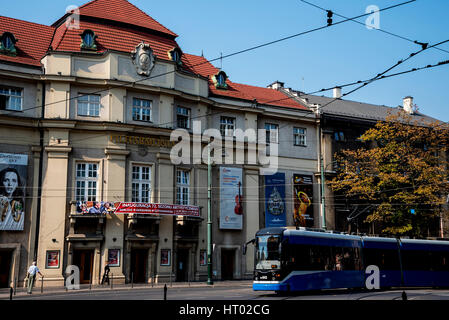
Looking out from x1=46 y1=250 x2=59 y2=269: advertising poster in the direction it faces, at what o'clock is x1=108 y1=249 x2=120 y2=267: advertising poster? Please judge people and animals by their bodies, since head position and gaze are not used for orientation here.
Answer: x1=108 y1=249 x2=120 y2=267: advertising poster is roughly at 9 o'clock from x1=46 y1=250 x2=59 y2=269: advertising poster.

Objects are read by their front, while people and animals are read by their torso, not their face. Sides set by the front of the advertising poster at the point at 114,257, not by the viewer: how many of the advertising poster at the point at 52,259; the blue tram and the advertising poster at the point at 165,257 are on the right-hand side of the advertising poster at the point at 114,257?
1

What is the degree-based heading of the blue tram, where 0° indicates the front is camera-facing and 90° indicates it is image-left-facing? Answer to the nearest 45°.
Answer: approximately 45°

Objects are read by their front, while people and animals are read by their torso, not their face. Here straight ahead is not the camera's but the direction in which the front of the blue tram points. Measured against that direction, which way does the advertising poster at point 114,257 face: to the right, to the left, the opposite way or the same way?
to the left

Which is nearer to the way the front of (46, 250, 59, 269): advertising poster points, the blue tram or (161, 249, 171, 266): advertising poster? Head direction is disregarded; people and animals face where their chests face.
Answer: the blue tram

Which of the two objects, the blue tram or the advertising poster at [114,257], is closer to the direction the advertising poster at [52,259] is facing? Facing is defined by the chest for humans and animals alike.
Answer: the blue tram

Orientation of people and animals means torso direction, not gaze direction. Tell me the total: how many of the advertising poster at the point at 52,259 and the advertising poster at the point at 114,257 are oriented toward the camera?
2

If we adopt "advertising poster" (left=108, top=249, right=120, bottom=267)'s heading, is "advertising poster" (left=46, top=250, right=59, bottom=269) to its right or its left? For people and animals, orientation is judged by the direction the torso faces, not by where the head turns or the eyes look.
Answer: on its right

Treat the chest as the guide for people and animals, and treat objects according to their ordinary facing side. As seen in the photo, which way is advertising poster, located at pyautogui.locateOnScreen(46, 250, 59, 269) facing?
toward the camera

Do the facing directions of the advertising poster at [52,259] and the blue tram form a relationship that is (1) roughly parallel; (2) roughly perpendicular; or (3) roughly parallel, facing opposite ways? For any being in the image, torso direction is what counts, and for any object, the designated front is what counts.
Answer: roughly perpendicular

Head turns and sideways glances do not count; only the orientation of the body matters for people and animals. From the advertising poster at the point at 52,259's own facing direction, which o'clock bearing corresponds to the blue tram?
The blue tram is roughly at 10 o'clock from the advertising poster.

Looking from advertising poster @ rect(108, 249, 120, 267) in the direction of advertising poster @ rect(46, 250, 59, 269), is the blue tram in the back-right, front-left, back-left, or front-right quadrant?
back-left

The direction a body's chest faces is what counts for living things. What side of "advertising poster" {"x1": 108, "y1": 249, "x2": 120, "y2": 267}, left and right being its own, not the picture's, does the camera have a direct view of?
front

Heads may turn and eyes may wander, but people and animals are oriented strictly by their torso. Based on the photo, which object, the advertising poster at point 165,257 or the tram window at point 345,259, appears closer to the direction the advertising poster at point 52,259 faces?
the tram window

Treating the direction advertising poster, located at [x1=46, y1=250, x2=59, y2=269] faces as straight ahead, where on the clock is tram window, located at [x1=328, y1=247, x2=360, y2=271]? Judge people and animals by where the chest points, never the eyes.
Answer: The tram window is roughly at 10 o'clock from the advertising poster.

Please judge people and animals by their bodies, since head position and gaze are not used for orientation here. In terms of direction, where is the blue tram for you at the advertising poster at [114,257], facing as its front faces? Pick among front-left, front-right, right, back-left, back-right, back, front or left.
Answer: front-left
